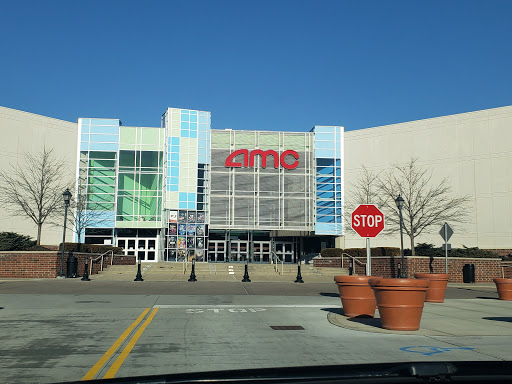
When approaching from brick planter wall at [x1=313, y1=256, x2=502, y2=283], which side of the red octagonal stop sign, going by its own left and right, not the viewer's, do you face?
back

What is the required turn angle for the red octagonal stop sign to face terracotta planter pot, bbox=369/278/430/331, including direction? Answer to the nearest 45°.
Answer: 0° — it already faces it

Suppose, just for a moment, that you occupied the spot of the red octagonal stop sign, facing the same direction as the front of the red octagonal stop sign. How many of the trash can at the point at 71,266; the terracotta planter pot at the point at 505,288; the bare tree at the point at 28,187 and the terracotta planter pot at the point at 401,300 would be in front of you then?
1

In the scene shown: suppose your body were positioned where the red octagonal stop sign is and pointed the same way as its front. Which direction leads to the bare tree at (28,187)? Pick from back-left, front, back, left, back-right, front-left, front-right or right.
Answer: back-right

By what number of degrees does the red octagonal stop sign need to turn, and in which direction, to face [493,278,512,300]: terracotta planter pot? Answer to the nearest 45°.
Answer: approximately 135° to its left

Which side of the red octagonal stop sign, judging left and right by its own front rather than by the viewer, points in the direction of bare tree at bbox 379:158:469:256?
back

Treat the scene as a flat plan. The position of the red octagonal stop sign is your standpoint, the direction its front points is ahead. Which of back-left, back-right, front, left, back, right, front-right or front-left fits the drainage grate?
front-right

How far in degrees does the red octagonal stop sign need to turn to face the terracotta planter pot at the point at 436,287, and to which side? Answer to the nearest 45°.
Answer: approximately 135° to its left

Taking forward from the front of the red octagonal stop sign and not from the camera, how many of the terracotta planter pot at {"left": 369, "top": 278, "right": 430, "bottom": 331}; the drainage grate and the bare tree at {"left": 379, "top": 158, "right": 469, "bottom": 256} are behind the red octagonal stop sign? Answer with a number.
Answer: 1

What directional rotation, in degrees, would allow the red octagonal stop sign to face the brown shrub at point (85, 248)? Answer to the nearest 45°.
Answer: approximately 135° to its right

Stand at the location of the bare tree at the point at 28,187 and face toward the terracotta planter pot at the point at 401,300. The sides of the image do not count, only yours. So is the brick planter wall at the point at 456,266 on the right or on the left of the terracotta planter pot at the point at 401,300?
left

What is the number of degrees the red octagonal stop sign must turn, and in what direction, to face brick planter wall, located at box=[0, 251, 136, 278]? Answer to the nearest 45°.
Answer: approximately 135° to its right

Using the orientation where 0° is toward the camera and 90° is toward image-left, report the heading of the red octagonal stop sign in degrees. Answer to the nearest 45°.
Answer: approximately 0°

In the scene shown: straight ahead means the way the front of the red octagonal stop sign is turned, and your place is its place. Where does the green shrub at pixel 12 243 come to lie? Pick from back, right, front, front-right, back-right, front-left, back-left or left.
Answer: back-right
